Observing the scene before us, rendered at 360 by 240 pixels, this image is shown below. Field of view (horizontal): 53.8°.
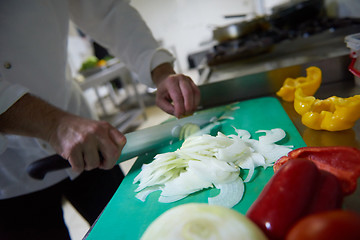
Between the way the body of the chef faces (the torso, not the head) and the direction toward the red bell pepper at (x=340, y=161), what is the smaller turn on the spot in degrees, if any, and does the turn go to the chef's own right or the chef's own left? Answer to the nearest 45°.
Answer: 0° — they already face it

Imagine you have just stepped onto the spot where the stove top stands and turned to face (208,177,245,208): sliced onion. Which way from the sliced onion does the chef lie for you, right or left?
right

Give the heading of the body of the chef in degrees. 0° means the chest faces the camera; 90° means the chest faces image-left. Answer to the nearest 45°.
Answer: approximately 315°

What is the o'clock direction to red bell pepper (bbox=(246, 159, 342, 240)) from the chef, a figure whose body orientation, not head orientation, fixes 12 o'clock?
The red bell pepper is roughly at 1 o'clock from the chef.

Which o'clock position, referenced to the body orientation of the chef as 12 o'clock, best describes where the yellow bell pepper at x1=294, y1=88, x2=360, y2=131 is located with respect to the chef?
The yellow bell pepper is roughly at 12 o'clock from the chef.
